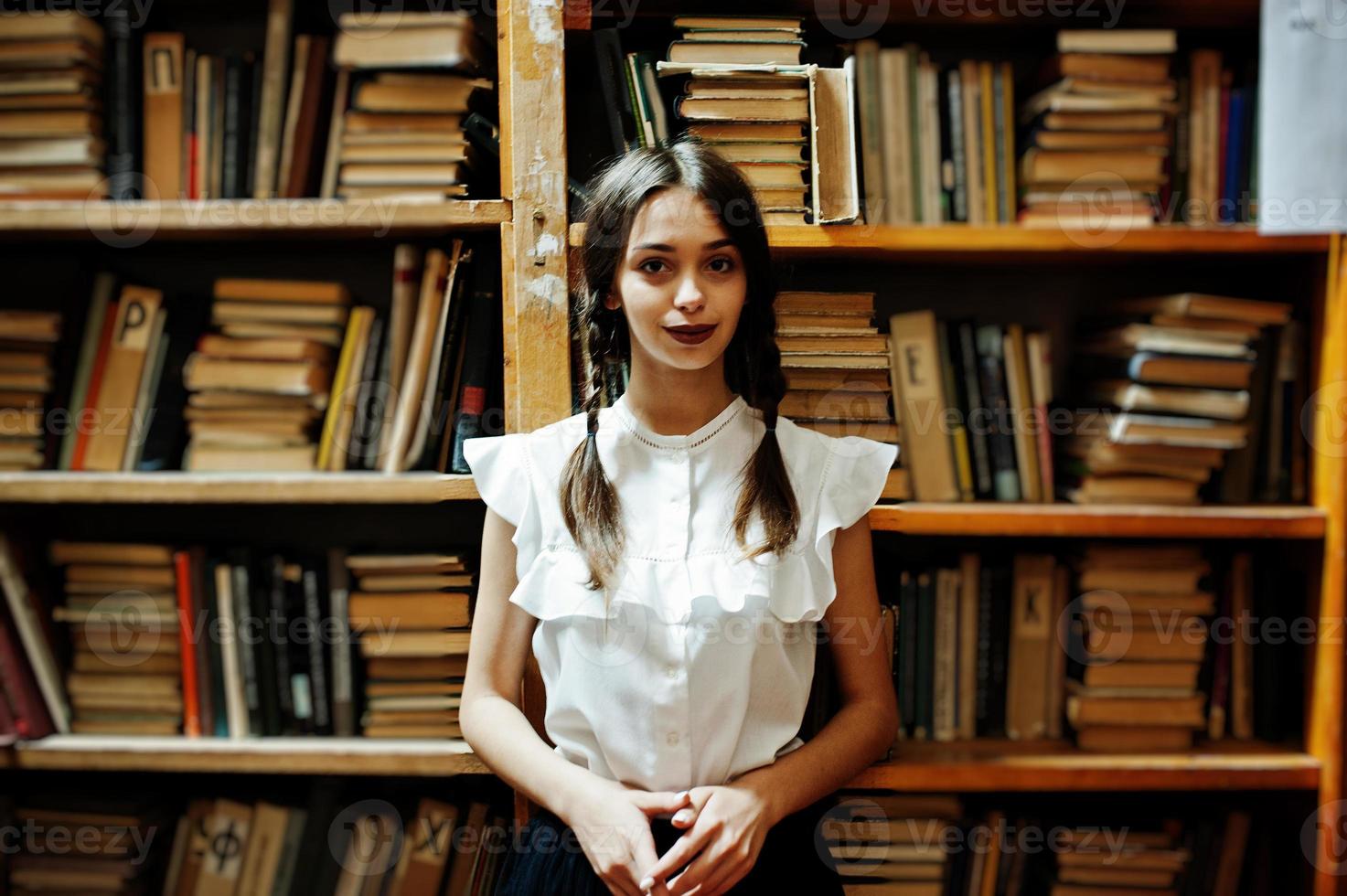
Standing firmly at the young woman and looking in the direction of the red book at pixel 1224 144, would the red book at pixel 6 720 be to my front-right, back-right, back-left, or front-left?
back-left

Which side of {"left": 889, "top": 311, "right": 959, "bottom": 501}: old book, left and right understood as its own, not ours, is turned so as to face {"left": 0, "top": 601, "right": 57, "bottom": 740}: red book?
right

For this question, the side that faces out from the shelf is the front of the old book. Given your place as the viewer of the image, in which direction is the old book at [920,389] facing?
facing the viewer

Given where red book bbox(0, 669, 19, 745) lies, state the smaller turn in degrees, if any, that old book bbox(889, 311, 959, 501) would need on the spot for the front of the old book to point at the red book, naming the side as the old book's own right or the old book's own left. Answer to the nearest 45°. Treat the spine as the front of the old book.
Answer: approximately 90° to the old book's own right

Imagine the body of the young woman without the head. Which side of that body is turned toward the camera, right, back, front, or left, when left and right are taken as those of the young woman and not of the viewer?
front

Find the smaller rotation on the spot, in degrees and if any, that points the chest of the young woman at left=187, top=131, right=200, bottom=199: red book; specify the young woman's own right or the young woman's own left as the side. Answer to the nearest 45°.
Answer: approximately 135° to the young woman's own right

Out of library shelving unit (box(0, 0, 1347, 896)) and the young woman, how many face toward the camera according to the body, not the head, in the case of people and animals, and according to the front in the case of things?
2
